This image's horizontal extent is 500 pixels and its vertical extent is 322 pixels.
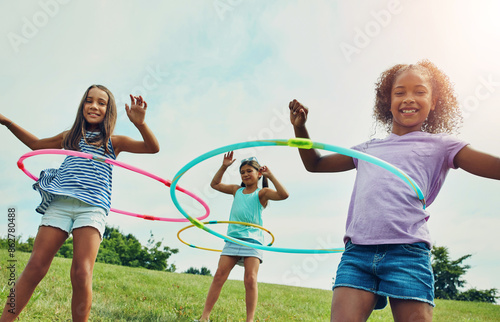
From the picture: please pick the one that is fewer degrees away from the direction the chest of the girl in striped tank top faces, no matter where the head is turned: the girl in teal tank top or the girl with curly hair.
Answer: the girl with curly hair

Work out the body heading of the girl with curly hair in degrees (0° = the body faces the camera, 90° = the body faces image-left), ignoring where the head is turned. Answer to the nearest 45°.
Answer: approximately 0°

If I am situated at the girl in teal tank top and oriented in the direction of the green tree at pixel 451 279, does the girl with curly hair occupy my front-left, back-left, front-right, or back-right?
back-right

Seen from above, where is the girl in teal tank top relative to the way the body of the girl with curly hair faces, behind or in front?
behind

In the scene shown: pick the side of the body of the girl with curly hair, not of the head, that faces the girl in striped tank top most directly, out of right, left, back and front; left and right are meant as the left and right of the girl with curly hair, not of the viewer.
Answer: right

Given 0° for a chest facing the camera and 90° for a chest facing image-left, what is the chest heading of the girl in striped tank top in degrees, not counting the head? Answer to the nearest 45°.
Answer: approximately 0°

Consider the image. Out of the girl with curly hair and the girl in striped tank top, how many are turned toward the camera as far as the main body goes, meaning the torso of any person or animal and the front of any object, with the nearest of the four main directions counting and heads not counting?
2

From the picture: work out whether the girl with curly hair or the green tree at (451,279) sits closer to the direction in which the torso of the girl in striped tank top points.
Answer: the girl with curly hair

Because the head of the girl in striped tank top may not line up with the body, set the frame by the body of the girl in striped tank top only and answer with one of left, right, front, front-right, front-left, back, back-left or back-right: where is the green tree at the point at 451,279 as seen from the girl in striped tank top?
back-left
